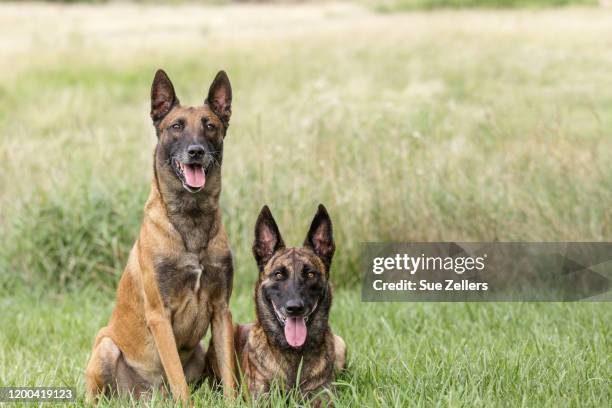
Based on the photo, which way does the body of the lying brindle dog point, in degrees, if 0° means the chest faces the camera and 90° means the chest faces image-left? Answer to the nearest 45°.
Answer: approximately 0°
